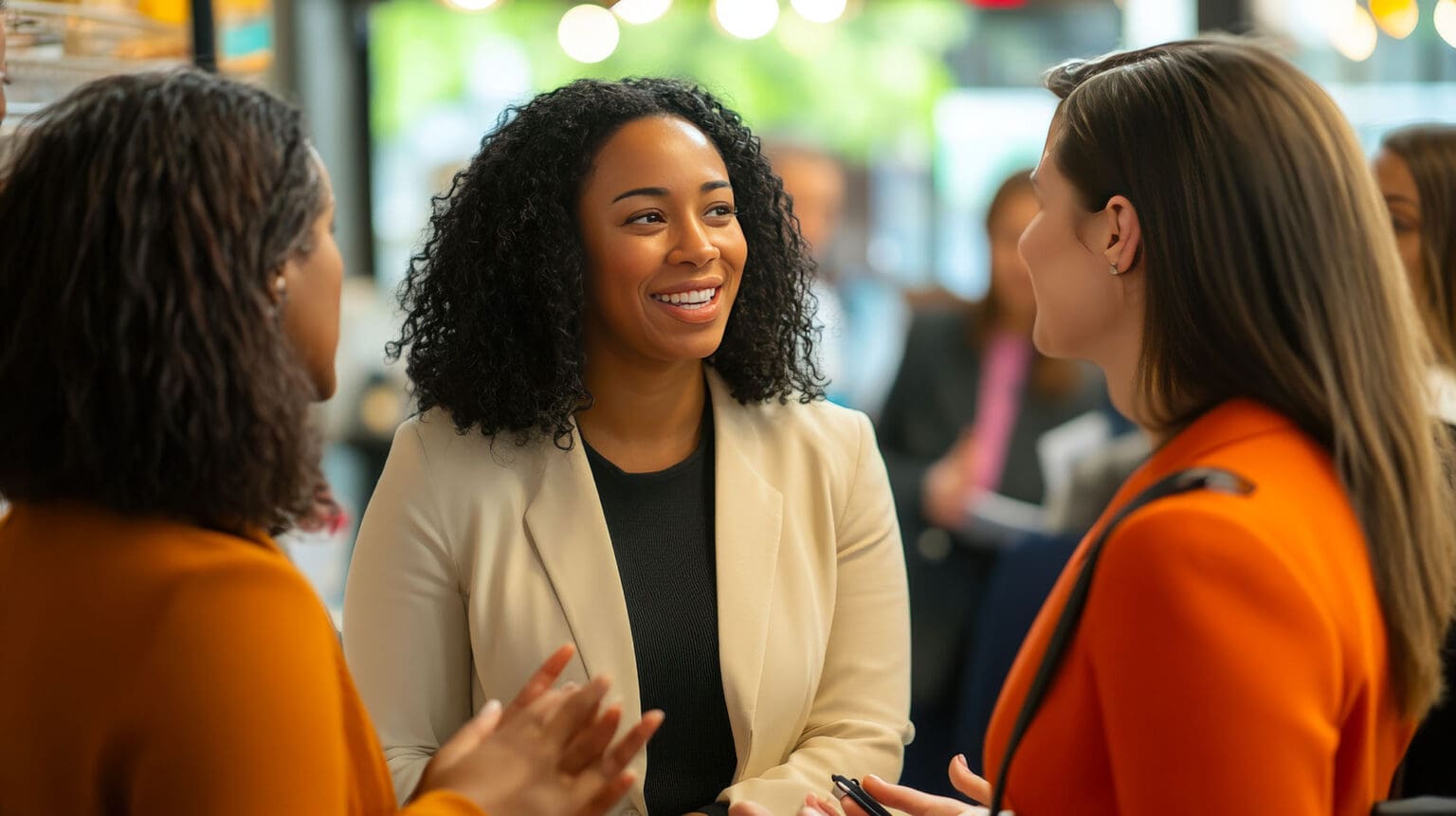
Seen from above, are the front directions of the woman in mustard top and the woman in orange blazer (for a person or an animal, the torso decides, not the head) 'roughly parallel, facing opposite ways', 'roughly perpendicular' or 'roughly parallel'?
roughly perpendicular

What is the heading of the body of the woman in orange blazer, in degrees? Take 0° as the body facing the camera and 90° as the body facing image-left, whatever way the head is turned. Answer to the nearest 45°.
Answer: approximately 90°

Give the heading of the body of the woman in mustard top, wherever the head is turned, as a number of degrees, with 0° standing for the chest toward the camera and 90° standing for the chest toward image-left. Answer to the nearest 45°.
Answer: approximately 225°

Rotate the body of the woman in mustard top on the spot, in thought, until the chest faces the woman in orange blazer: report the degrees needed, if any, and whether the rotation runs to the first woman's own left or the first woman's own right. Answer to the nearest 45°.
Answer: approximately 45° to the first woman's own right

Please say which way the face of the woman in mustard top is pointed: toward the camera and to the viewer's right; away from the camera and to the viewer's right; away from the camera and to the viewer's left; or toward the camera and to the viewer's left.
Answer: away from the camera and to the viewer's right

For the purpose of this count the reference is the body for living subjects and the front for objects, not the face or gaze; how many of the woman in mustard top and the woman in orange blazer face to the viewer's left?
1
